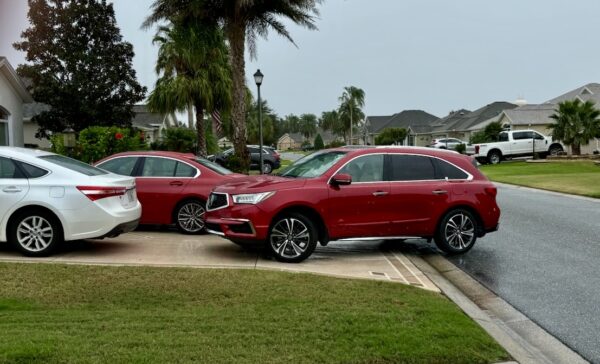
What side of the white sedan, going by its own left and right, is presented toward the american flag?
right

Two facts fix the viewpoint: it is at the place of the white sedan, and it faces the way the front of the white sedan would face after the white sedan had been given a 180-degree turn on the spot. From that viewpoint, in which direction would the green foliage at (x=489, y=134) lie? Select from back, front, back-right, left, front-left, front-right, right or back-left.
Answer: front-left

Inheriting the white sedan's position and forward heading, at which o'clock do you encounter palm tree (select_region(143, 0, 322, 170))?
The palm tree is roughly at 4 o'clock from the white sedan.

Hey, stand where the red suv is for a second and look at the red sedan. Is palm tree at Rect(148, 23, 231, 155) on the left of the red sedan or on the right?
right

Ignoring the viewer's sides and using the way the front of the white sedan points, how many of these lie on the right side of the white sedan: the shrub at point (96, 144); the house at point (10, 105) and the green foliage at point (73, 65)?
3

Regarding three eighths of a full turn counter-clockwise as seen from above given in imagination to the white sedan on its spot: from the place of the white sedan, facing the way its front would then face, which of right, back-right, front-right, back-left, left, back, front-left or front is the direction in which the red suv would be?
front-left

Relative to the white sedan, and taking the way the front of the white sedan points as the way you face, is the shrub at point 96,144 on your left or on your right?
on your right

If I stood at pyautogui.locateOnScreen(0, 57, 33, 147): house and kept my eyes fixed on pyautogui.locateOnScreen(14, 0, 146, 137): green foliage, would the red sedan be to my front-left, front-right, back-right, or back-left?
back-right

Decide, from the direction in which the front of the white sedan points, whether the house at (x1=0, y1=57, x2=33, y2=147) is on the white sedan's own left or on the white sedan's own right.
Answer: on the white sedan's own right

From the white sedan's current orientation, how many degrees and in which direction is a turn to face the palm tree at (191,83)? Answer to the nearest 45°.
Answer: approximately 90° to its right

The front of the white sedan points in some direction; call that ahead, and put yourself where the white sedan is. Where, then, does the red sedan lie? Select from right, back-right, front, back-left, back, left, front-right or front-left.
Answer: back-right

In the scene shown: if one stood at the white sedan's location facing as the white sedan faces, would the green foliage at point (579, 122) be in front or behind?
behind

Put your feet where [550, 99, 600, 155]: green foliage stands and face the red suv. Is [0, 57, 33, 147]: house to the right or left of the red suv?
right

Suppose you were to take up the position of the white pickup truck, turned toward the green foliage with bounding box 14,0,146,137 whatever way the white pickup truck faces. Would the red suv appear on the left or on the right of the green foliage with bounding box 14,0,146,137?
left

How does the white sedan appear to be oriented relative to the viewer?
to the viewer's left
